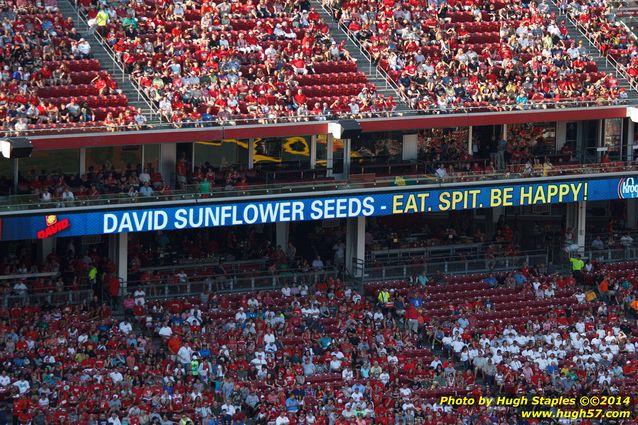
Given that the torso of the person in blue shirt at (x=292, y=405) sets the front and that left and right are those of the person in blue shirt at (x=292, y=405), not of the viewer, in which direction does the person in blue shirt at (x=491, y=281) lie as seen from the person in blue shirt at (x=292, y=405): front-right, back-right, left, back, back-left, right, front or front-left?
back-left

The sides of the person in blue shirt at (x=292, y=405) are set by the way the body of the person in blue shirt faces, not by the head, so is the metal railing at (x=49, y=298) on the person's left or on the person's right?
on the person's right

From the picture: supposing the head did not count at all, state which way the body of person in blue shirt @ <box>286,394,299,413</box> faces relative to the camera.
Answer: toward the camera

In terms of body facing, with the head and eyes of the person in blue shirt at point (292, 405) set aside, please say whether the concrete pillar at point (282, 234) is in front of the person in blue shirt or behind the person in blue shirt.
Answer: behind
